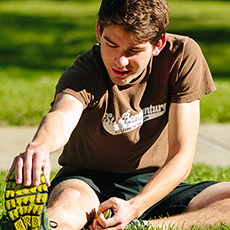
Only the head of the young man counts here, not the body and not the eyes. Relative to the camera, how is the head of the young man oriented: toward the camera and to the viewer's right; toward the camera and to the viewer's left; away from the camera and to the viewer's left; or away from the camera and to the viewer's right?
toward the camera and to the viewer's left

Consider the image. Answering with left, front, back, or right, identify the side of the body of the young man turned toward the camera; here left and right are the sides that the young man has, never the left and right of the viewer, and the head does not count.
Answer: front
